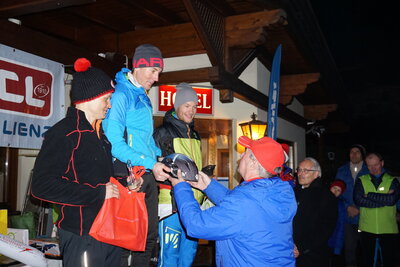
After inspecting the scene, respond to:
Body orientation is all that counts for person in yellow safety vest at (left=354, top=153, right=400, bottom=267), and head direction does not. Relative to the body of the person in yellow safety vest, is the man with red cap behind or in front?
in front

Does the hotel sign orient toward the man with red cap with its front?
yes

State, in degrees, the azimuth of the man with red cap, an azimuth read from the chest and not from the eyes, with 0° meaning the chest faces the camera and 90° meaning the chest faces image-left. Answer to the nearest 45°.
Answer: approximately 135°

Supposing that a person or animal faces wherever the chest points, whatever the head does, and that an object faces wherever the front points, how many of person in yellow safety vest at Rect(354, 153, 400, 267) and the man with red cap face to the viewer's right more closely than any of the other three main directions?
0

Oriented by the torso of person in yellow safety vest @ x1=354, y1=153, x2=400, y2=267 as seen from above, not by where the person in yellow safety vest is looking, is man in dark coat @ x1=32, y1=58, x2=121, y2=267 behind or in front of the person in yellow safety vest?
in front

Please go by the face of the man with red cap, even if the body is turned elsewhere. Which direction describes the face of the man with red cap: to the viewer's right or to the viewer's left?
to the viewer's left

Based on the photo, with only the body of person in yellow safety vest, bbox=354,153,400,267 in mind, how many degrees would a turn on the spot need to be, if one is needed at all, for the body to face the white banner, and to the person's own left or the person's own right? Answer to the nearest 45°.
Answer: approximately 45° to the person's own right
